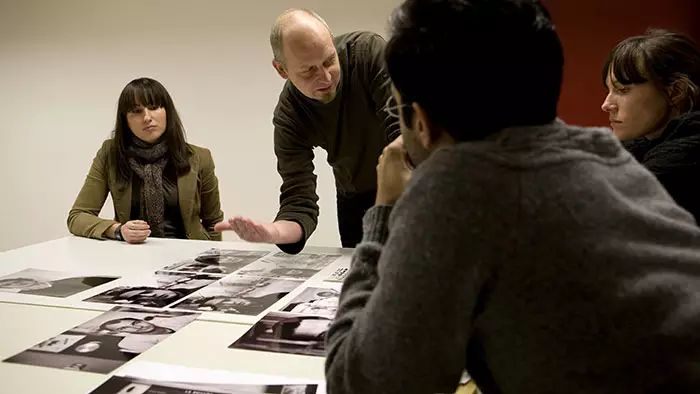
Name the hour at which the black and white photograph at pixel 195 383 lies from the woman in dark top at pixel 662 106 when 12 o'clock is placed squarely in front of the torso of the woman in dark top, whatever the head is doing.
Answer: The black and white photograph is roughly at 10 o'clock from the woman in dark top.

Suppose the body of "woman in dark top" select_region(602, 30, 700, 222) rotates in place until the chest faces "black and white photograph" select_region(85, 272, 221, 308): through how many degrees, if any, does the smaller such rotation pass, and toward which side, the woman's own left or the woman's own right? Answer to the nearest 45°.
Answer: approximately 45° to the woman's own left

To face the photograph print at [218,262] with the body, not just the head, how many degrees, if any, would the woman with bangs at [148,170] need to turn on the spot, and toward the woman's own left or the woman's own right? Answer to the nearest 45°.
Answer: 0° — they already face it

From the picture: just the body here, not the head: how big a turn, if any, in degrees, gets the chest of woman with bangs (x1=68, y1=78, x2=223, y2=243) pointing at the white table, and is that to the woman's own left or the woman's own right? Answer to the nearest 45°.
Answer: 0° — they already face it

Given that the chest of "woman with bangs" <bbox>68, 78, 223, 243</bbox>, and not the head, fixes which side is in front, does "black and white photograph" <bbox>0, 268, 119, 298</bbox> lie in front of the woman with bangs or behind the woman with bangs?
in front

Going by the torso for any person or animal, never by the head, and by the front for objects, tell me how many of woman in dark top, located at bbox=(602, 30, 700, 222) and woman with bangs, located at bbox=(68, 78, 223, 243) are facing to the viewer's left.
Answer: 1

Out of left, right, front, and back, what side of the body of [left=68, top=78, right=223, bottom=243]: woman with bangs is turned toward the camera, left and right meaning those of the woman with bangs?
front

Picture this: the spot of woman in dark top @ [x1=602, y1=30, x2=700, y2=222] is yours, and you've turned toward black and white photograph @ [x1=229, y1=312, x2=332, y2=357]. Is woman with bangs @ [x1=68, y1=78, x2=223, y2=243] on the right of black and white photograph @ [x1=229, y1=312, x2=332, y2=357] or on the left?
right

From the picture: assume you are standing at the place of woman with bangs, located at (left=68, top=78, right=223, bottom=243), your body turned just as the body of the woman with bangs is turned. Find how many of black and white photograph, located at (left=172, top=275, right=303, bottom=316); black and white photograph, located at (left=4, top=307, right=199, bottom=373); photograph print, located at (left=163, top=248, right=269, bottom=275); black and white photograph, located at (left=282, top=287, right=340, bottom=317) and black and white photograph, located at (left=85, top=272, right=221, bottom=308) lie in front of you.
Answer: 5

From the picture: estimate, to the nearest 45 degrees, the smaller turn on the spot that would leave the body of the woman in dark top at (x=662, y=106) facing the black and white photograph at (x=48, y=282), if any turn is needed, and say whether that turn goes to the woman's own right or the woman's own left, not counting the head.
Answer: approximately 45° to the woman's own left

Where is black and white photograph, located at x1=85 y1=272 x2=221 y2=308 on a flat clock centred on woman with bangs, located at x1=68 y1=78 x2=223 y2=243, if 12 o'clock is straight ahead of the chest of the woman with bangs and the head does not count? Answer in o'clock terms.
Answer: The black and white photograph is roughly at 12 o'clock from the woman with bangs.

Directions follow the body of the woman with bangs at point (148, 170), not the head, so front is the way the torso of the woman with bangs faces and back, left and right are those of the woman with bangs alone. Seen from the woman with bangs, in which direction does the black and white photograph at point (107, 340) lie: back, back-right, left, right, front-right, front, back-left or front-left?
front

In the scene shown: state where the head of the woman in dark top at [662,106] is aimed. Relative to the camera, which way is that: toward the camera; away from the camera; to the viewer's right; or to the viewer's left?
to the viewer's left

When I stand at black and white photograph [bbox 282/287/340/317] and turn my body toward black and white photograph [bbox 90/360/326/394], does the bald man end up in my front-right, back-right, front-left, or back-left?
back-right

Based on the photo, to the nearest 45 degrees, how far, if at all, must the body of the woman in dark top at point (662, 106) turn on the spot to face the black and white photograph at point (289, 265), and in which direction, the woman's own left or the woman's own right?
0° — they already face it

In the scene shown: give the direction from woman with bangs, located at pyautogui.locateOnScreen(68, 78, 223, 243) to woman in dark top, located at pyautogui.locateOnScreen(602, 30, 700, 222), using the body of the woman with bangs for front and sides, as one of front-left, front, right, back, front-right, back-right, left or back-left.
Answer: front-left

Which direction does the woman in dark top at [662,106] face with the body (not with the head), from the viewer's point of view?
to the viewer's left

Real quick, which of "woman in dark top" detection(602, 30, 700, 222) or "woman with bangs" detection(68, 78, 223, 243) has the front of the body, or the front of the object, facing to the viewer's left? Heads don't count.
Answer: the woman in dark top

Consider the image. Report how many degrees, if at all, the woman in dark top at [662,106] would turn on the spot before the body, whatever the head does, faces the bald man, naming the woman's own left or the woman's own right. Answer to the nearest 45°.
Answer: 0° — they already face them
